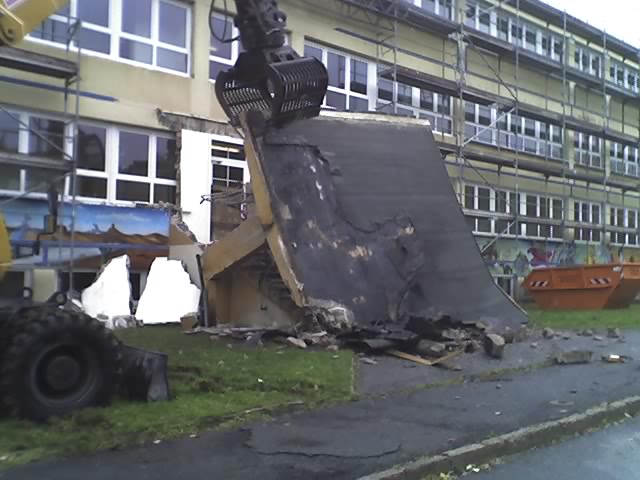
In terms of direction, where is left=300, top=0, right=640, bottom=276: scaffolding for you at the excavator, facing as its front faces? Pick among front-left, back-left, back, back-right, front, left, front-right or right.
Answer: front-left

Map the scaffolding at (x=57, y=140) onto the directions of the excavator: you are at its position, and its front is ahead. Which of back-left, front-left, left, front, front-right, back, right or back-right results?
left

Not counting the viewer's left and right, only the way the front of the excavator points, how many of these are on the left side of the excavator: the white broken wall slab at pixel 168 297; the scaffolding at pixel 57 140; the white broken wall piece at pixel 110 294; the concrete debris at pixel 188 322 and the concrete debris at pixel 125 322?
5

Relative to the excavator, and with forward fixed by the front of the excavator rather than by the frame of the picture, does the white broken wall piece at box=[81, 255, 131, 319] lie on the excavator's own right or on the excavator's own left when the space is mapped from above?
on the excavator's own left

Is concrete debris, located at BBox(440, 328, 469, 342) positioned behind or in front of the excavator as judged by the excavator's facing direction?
in front

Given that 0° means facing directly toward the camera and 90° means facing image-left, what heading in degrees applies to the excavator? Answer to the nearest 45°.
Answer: approximately 270°

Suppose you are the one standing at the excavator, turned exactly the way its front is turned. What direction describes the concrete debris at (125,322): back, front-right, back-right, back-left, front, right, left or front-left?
left

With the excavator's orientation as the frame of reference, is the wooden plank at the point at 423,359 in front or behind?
in front

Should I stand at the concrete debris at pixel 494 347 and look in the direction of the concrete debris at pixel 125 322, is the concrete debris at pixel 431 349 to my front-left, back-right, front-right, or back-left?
front-left
